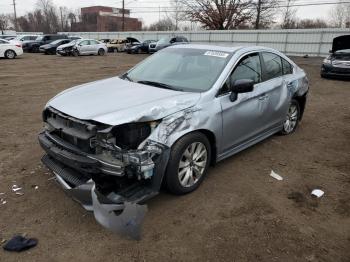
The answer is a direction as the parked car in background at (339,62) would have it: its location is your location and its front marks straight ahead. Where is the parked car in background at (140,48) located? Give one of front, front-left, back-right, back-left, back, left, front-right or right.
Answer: back-right

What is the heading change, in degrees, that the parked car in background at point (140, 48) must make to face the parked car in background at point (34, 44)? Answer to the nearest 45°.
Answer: approximately 45° to its right

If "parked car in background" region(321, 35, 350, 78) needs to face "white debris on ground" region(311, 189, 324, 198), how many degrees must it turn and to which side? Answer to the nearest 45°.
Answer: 0° — it already faces it

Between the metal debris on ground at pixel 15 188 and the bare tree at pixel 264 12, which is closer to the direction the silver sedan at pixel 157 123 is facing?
the metal debris on ground

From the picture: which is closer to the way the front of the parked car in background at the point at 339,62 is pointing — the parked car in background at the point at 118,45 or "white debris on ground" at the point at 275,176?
the white debris on ground

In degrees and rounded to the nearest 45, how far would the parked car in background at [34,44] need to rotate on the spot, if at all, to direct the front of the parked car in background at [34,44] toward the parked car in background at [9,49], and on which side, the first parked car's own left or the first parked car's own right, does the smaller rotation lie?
approximately 45° to the first parked car's own left

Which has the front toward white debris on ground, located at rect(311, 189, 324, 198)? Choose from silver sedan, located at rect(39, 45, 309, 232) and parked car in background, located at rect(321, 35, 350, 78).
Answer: the parked car in background
